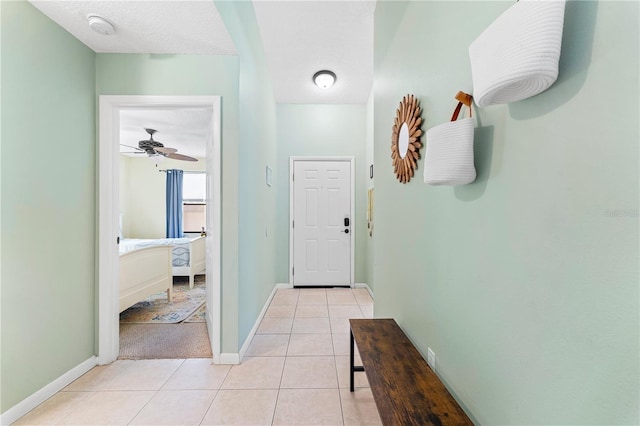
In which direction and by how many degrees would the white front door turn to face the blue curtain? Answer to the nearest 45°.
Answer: approximately 135° to its right

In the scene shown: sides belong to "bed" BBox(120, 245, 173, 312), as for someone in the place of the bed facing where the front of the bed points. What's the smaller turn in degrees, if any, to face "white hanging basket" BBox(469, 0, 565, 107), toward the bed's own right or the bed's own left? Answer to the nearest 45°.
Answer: approximately 45° to the bed's own right

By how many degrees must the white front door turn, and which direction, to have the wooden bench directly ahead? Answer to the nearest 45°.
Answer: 0° — it already faces it

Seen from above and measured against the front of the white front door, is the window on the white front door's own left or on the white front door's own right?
on the white front door's own right

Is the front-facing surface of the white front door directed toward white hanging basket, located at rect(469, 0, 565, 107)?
yes

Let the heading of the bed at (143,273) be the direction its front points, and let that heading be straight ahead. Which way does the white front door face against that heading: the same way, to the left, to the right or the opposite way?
to the right

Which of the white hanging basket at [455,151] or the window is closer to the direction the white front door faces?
the white hanging basket

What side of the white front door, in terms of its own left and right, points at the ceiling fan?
right

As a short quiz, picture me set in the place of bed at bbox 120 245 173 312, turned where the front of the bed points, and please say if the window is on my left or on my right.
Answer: on my left

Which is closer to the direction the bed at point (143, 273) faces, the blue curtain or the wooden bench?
the wooden bench

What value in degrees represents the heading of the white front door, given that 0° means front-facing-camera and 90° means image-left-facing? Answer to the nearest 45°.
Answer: approximately 0°
